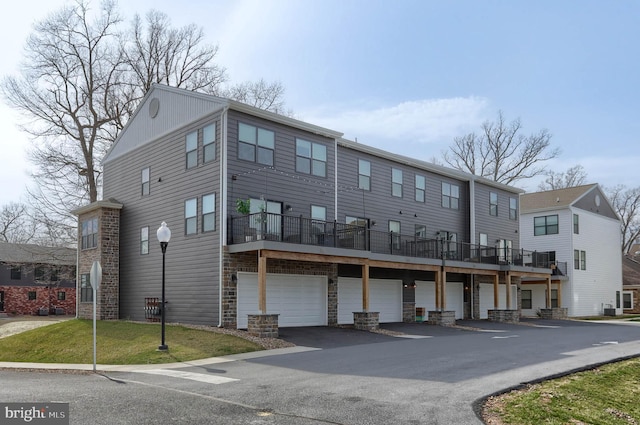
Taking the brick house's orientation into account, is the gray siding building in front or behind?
in front

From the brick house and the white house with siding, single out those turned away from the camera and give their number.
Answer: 0

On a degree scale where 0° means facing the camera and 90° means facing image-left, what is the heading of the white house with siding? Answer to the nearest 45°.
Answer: approximately 45°

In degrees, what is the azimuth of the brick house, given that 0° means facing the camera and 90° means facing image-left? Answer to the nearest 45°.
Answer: approximately 0°

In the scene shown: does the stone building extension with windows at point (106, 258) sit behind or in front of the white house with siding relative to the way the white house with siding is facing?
in front
